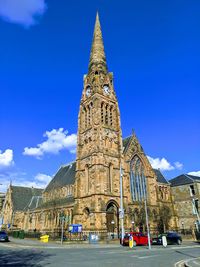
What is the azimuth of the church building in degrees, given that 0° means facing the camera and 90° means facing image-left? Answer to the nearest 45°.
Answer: approximately 315°
